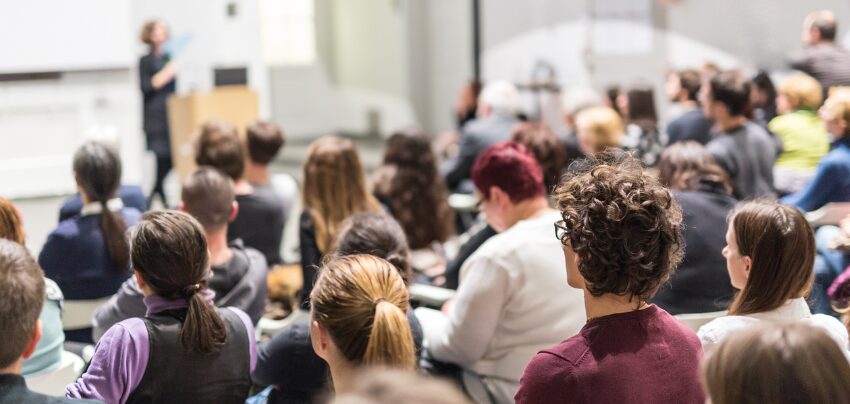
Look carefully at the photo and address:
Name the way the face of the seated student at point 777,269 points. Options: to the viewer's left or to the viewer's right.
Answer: to the viewer's left

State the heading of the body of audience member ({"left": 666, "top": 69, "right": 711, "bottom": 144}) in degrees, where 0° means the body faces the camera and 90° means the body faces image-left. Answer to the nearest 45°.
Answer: approximately 135°

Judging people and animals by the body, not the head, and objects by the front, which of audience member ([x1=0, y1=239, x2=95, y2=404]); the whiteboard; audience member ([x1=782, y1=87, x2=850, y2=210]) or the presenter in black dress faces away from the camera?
audience member ([x1=0, y1=239, x2=95, y2=404])

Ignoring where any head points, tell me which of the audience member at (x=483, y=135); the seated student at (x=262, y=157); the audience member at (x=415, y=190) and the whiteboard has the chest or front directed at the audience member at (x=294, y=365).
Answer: the whiteboard

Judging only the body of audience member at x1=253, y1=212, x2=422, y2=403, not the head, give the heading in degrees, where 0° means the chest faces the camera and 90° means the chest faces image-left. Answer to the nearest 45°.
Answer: approximately 135°

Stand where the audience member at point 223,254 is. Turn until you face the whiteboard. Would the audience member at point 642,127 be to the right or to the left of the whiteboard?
right

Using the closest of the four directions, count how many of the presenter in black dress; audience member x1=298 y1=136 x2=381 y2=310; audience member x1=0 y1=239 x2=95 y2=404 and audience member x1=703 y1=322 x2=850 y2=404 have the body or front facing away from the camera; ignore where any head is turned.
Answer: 3

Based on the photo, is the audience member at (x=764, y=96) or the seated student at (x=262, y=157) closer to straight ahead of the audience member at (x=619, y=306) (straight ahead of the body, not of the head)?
the seated student

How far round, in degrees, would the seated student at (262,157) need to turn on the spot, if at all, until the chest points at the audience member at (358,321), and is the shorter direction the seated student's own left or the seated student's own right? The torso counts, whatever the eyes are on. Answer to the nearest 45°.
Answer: approximately 135° to the seated student's own left

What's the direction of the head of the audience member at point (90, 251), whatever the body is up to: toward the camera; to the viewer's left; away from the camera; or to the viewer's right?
away from the camera

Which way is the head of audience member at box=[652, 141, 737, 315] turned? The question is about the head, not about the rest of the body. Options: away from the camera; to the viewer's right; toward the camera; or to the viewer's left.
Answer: away from the camera

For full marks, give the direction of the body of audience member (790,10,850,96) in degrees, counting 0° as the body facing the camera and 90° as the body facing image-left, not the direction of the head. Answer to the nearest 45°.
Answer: approximately 135°

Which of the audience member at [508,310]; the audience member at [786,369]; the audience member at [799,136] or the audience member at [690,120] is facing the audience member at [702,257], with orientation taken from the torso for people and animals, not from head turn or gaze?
the audience member at [786,369]

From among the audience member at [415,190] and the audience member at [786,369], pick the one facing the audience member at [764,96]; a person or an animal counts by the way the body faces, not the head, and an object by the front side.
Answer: the audience member at [786,369]

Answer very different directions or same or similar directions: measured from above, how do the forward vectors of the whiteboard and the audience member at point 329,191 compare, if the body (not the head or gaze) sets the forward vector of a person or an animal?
very different directions

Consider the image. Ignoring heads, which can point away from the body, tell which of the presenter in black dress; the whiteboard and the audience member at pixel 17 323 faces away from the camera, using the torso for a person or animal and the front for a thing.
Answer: the audience member
